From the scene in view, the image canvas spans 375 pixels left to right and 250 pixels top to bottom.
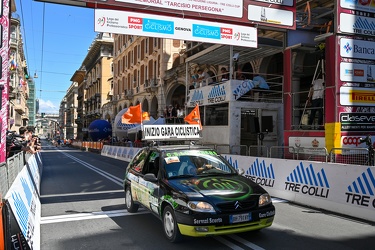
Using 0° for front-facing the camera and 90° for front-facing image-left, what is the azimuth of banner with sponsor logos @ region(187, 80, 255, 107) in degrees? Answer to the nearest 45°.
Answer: approximately 45°

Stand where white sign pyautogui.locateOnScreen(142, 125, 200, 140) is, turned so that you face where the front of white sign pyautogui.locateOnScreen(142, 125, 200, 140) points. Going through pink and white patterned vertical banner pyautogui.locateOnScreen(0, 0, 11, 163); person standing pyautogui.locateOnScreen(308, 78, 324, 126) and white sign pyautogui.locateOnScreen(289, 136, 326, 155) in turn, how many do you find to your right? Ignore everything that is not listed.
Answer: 1

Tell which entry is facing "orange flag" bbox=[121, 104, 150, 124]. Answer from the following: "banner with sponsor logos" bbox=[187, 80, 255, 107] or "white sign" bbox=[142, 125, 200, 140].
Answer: the banner with sponsor logos

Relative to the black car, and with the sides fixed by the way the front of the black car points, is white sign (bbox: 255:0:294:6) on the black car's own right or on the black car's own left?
on the black car's own left

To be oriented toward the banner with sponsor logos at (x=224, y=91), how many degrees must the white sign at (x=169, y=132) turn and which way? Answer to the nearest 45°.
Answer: approximately 180°

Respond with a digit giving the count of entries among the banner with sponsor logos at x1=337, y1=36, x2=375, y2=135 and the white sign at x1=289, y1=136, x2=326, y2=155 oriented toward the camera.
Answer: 2

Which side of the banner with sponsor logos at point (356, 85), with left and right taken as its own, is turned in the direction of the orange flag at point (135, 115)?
right
